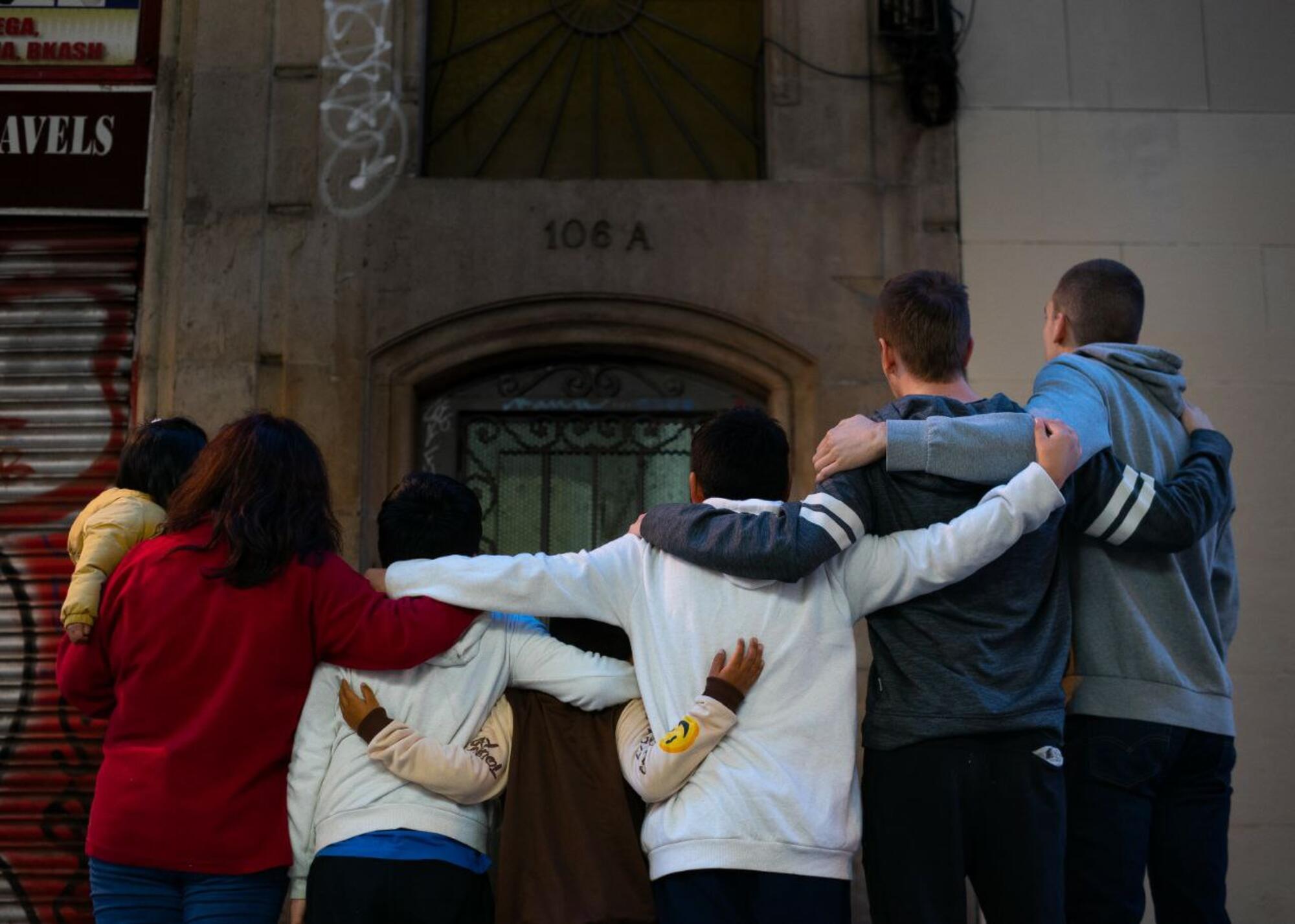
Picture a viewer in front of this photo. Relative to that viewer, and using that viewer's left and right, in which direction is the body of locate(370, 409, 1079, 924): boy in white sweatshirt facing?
facing away from the viewer

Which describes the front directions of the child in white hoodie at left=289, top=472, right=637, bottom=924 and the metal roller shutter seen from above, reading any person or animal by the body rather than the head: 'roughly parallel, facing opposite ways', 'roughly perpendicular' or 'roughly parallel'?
roughly parallel, facing opposite ways

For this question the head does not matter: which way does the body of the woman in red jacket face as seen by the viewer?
away from the camera

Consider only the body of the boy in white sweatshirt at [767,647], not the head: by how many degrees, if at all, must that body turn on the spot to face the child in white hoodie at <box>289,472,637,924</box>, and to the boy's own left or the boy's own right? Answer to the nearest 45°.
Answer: approximately 90° to the boy's own left

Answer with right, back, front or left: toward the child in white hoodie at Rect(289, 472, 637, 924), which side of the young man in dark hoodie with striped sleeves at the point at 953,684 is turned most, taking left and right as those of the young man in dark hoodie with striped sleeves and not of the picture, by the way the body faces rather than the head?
left

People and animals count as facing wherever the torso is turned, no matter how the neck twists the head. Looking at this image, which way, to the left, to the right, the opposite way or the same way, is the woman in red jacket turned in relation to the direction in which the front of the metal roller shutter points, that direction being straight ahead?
the opposite way

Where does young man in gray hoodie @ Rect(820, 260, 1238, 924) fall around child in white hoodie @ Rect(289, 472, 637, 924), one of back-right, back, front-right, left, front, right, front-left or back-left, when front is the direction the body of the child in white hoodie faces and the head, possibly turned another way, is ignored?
right

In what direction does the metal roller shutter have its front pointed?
toward the camera

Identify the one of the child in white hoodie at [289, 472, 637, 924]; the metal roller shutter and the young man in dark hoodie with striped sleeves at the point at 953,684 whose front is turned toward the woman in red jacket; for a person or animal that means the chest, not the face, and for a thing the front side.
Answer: the metal roller shutter

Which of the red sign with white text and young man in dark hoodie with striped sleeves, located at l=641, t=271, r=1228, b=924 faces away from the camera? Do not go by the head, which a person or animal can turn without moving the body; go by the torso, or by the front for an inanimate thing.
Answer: the young man in dark hoodie with striped sleeves

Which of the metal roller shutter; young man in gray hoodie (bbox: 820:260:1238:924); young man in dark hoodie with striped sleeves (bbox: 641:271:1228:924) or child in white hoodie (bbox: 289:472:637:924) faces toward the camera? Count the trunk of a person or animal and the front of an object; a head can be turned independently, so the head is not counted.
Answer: the metal roller shutter

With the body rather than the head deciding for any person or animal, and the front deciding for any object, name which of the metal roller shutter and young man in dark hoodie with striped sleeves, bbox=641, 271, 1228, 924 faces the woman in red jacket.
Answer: the metal roller shutter

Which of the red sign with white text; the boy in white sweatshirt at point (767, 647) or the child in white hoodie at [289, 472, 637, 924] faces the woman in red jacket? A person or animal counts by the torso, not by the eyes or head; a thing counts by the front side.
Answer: the red sign with white text

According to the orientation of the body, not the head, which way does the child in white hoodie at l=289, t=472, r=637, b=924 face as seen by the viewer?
away from the camera

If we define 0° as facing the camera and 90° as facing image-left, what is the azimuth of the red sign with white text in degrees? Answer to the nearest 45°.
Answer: approximately 0°

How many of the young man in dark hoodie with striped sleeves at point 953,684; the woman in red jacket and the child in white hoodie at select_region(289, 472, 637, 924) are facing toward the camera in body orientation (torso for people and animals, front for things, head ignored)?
0

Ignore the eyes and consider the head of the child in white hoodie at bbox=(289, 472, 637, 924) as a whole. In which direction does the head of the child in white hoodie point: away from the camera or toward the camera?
away from the camera

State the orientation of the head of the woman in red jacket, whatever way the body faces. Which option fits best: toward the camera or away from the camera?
away from the camera
